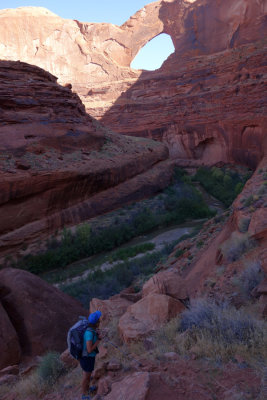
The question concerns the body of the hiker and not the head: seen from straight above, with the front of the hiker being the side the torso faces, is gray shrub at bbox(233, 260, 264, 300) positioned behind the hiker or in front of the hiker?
in front

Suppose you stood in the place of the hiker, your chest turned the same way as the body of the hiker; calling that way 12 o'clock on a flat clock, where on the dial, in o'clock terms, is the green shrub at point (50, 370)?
The green shrub is roughly at 8 o'clock from the hiker.

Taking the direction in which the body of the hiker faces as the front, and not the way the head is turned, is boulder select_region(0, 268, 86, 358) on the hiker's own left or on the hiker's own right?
on the hiker's own left

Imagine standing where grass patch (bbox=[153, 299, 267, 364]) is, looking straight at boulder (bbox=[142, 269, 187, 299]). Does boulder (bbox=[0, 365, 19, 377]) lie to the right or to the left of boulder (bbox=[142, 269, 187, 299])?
left

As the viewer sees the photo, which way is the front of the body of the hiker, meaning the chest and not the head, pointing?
to the viewer's right

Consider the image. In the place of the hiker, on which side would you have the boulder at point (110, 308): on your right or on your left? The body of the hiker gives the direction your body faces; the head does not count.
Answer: on your left

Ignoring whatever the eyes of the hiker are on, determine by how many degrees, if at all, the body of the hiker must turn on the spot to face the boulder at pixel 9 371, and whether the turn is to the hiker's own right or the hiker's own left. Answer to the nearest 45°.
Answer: approximately 135° to the hiker's own left

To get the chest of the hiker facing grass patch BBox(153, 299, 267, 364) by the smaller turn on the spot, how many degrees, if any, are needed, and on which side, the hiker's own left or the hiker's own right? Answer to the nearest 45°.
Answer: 0° — they already face it

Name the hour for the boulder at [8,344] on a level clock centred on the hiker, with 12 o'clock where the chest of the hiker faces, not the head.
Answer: The boulder is roughly at 8 o'clock from the hiker.
